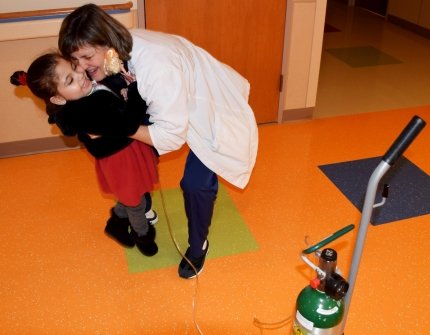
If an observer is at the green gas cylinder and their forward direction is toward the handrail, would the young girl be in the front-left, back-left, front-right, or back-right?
front-left

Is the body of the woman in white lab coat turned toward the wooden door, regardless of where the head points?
no

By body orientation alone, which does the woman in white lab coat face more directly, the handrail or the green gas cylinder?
the handrail

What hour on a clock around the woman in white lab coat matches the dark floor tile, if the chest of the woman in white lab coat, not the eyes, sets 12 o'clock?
The dark floor tile is roughly at 5 o'clock from the woman in white lab coat.

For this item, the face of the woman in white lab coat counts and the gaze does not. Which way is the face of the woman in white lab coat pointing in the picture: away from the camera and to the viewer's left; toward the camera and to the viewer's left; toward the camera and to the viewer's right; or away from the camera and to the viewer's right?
toward the camera and to the viewer's left

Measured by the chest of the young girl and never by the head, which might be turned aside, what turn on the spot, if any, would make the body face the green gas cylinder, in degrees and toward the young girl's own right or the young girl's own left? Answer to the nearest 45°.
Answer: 0° — they already face it

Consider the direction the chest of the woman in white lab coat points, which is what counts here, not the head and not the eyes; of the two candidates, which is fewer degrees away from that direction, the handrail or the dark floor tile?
the handrail

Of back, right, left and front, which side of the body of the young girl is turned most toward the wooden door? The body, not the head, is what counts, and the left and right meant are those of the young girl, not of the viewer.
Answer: left

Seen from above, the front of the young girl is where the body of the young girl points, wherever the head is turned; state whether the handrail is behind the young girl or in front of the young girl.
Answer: behind

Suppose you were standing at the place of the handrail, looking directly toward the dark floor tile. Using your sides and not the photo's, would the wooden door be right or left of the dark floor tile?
left

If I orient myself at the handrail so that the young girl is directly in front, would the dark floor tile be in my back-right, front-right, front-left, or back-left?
front-left

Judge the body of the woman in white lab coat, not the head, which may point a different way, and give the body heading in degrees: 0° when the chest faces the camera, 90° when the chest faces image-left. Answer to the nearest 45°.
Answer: approximately 90°

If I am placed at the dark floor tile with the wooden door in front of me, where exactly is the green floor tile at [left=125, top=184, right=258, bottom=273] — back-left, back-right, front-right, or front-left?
front-left

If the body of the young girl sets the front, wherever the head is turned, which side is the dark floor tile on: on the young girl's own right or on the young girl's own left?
on the young girl's own left
